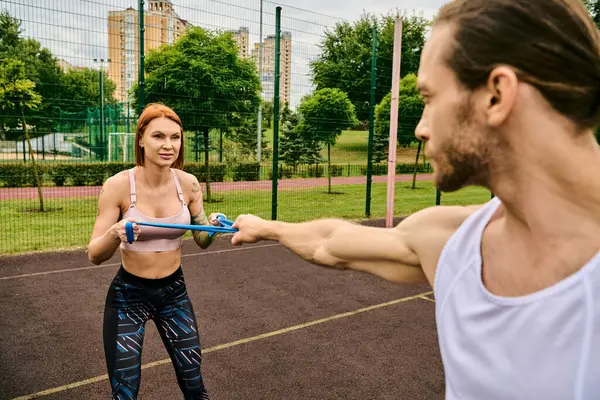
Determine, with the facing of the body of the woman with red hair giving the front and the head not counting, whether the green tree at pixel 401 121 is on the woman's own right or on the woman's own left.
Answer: on the woman's own left

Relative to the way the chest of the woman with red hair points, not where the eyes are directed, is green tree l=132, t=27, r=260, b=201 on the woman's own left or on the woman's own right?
on the woman's own left

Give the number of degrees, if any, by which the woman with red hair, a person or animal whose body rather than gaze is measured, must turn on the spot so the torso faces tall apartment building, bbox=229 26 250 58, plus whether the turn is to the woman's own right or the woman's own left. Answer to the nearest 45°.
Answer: approximately 135° to the woman's own left

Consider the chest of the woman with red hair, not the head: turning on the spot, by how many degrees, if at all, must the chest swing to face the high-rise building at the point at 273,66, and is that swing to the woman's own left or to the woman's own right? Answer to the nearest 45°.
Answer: approximately 135° to the woman's own left

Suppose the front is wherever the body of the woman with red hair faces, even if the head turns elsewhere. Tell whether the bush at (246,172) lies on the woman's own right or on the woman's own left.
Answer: on the woman's own left

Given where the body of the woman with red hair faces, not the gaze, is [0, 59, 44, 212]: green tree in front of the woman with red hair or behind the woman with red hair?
behind

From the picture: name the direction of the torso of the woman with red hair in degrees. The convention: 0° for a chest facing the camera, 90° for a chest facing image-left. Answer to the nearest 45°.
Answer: approximately 315°

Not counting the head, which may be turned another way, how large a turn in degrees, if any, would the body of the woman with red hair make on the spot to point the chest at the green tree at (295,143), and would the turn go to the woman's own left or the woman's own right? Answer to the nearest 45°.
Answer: approximately 135° to the woman's own left

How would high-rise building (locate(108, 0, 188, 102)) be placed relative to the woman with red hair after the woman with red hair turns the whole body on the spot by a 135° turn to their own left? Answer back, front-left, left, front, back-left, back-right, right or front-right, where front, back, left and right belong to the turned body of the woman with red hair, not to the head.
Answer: front
